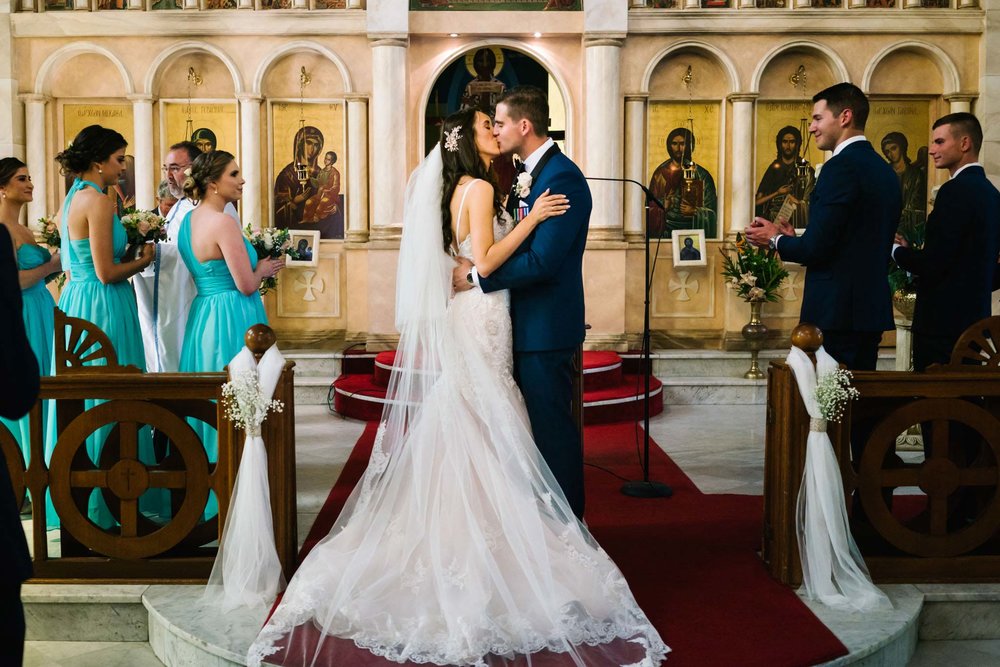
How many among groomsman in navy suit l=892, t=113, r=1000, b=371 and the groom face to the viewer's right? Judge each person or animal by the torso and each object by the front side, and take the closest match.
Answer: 0

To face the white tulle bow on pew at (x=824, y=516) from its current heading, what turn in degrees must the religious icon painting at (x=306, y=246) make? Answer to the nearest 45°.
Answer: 0° — it already faces it

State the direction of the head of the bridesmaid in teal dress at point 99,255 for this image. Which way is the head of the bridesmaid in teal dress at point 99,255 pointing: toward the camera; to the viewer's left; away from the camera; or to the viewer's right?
to the viewer's right

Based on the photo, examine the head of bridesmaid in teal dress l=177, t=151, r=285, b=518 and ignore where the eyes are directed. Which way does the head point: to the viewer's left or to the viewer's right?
to the viewer's right

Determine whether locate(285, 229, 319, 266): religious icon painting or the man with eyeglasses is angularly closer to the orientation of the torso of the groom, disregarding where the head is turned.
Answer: the man with eyeglasses

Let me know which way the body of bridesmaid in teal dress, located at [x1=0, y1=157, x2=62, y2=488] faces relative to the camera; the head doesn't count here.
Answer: to the viewer's right

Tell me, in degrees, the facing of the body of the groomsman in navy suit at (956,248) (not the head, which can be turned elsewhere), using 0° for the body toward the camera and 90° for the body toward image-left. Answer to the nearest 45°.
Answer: approximately 90°

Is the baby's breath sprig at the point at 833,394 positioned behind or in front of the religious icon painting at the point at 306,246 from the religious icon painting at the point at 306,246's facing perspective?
in front

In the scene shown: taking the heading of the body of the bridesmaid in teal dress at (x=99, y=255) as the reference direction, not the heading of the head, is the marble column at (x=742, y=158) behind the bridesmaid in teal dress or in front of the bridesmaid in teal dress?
in front

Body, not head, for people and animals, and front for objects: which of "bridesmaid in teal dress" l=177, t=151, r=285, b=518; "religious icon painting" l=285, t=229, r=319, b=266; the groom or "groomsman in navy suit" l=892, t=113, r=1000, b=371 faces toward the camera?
the religious icon painting

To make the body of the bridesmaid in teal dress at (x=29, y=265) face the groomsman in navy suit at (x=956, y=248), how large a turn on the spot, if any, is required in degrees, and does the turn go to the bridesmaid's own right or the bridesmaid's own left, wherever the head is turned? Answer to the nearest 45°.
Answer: approximately 45° to the bridesmaid's own right

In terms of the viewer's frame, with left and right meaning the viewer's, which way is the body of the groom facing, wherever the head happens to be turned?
facing to the left of the viewer

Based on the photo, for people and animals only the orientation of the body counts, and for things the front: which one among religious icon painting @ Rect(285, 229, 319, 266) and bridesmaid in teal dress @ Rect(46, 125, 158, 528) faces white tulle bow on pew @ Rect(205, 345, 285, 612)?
the religious icon painting

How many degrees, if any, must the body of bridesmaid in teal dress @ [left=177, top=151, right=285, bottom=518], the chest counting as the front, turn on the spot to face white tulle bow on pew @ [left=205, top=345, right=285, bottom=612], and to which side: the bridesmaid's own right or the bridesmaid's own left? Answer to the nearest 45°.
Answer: approximately 135° to the bridesmaid's own right
